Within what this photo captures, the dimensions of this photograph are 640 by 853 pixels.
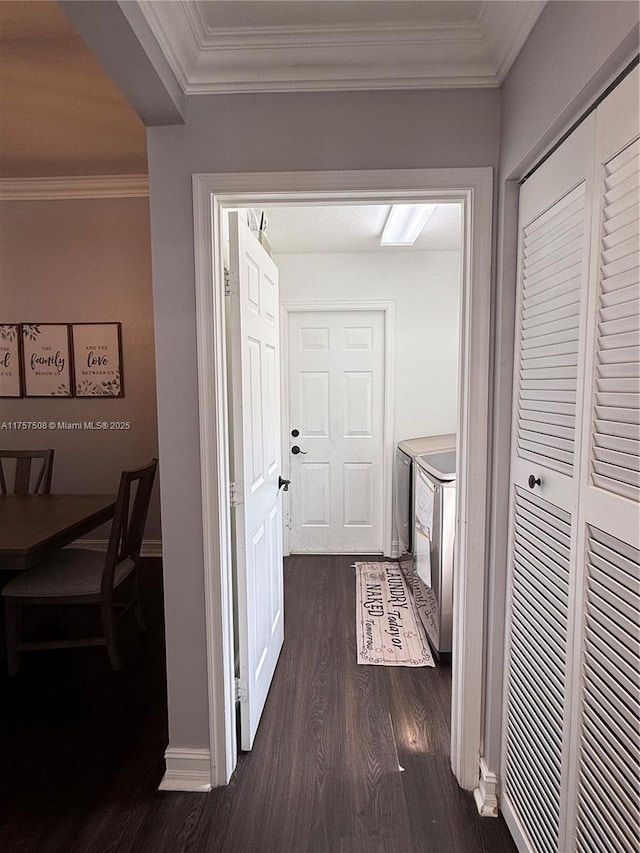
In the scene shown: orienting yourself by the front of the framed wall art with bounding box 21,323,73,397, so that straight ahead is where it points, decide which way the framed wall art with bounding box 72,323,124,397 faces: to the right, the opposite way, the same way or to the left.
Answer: the same way

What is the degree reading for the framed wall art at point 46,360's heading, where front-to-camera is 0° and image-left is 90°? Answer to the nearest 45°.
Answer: approximately 0°

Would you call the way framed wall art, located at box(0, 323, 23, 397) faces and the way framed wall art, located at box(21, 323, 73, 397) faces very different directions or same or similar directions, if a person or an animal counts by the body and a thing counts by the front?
same or similar directions

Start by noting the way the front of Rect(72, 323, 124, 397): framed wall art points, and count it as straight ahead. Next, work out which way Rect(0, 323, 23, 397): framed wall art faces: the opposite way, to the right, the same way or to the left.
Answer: the same way

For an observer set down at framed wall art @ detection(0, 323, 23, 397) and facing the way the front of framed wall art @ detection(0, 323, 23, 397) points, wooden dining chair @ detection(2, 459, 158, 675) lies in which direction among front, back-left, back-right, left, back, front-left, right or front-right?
front

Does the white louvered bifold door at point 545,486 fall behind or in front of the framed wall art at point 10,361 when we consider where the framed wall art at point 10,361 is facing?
in front

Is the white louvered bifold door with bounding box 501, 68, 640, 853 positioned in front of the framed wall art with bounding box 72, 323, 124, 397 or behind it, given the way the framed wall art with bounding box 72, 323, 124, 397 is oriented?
in front

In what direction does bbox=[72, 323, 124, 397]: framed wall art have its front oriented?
toward the camera

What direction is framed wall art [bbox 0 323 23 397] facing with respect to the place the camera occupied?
facing the viewer

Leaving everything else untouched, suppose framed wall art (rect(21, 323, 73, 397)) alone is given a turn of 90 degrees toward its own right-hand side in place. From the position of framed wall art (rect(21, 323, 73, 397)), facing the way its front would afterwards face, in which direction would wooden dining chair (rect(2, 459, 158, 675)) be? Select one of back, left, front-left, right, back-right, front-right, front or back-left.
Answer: left

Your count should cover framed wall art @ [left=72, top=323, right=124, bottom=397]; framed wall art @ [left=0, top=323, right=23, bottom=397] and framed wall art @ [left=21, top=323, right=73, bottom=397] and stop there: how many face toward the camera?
3

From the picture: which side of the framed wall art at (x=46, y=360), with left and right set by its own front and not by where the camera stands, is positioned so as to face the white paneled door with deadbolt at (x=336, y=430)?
left

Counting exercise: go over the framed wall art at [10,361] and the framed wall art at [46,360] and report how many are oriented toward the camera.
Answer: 2

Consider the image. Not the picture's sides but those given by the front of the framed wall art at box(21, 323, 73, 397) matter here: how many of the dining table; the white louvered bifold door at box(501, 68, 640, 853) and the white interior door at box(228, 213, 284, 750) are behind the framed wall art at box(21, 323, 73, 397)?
0

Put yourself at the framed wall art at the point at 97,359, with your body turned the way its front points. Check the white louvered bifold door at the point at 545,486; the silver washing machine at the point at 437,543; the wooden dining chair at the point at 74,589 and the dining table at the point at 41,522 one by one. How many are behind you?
0

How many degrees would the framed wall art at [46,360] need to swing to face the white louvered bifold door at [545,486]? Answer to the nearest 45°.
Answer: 0° — it already faces it

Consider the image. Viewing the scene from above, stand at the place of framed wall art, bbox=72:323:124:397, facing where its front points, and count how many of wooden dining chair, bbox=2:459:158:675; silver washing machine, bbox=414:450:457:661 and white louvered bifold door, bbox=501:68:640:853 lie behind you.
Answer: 0

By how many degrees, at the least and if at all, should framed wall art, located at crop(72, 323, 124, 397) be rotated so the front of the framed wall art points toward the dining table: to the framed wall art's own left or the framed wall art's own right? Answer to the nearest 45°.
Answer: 0° — it already faces it
